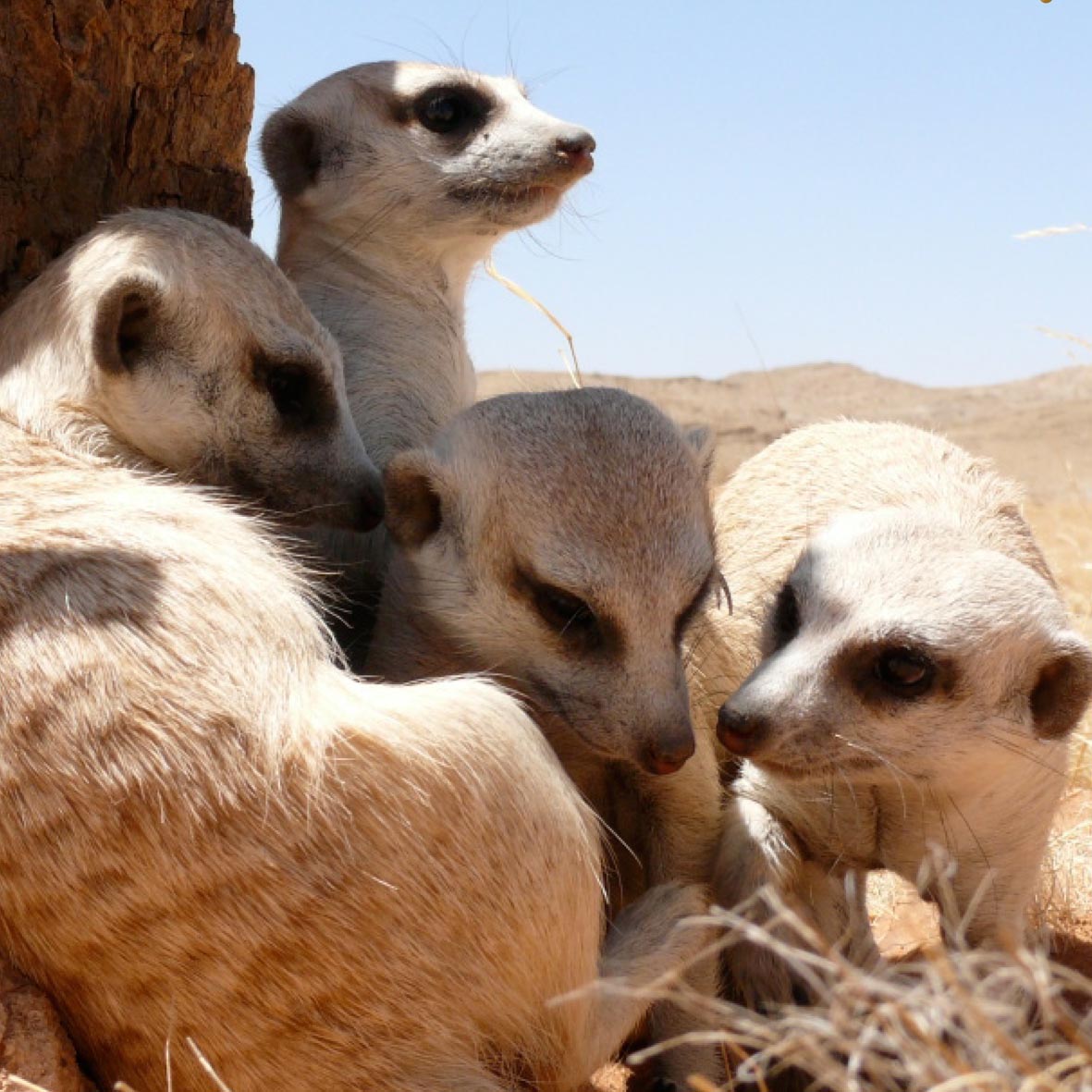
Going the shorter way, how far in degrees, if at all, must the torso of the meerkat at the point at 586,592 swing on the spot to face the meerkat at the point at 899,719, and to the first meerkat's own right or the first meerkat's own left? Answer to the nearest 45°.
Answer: approximately 45° to the first meerkat's own left

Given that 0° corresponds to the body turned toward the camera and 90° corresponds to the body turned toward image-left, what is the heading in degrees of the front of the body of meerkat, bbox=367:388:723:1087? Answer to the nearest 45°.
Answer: approximately 315°

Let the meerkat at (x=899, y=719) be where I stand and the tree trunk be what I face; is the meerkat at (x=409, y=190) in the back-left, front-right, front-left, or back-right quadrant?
front-right

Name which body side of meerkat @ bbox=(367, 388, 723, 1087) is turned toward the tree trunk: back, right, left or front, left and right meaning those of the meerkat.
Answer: back

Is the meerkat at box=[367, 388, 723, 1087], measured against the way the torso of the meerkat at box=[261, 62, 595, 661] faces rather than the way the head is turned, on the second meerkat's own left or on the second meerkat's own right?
on the second meerkat's own right

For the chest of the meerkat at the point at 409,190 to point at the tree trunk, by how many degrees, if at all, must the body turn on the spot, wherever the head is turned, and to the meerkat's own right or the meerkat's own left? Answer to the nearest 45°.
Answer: approximately 135° to the meerkat's own right

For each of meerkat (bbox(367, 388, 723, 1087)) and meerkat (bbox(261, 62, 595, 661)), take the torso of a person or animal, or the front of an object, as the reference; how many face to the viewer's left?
0

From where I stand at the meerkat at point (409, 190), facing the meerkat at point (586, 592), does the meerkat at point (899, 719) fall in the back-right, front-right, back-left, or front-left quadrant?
front-left
